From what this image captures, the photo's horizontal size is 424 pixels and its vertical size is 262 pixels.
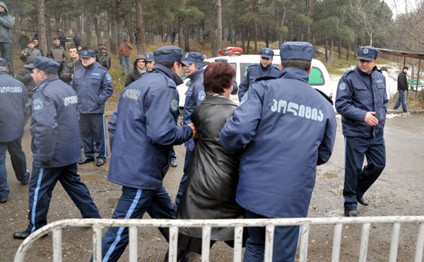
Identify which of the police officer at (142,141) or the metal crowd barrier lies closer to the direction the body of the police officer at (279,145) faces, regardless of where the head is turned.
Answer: the police officer

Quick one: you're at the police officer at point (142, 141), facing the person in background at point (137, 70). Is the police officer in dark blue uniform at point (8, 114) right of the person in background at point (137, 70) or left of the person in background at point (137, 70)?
left

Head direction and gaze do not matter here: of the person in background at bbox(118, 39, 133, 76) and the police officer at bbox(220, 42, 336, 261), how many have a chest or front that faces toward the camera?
1

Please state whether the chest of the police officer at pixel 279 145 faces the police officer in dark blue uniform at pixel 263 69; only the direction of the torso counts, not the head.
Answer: yes

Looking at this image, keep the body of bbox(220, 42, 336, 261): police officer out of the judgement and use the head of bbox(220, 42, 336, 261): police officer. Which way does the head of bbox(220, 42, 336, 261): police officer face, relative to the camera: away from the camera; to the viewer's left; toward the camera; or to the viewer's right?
away from the camera

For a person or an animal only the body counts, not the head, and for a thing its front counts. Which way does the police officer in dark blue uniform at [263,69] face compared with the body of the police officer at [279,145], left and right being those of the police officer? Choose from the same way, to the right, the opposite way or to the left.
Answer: the opposite way

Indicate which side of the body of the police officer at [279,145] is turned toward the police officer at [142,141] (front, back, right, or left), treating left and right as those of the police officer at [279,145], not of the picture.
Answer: left

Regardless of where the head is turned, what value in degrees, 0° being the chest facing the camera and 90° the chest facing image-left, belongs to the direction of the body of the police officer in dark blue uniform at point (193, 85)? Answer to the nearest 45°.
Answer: approximately 45°

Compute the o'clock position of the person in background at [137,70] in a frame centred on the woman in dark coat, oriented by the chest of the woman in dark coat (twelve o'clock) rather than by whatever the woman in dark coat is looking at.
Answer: The person in background is roughly at 10 o'clock from the woman in dark coat.

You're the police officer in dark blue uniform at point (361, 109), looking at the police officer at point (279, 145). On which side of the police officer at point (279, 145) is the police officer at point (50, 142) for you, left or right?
right

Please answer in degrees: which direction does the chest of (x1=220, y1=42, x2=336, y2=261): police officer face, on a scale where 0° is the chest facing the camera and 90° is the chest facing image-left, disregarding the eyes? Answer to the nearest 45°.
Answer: approximately 180°

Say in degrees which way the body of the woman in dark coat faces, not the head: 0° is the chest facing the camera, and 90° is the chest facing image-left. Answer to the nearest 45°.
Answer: approximately 225°

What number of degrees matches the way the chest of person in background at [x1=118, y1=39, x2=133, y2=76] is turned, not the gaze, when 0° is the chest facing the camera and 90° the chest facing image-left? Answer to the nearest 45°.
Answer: approximately 0°

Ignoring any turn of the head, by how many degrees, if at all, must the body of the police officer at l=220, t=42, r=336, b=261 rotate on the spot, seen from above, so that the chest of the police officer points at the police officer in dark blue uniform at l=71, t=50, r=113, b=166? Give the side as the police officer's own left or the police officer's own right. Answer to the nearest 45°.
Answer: approximately 45° to the police officer's own left
